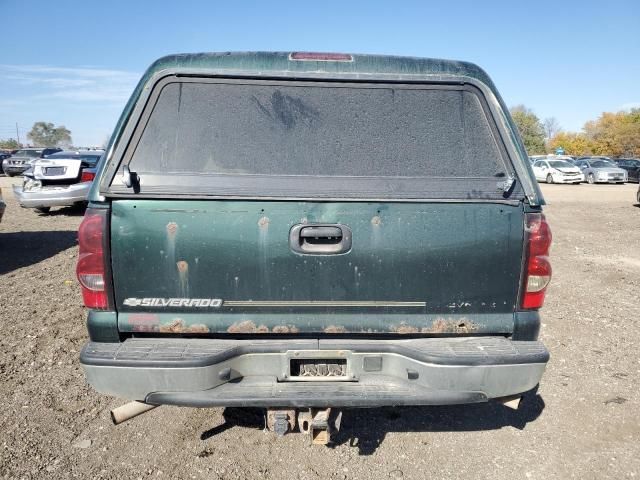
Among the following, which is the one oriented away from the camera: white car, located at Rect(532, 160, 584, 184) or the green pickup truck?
the green pickup truck

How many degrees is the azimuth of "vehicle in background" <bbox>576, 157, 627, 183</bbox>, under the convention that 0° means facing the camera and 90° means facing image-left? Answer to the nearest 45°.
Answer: approximately 315°

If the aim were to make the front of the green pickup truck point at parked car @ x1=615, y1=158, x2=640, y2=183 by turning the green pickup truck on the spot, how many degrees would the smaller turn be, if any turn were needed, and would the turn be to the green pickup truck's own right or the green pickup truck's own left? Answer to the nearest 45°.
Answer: approximately 45° to the green pickup truck's own right

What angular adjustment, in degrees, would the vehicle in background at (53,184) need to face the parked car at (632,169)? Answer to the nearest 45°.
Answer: approximately 45° to its right

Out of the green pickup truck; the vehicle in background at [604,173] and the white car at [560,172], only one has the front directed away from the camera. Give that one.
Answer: the green pickup truck

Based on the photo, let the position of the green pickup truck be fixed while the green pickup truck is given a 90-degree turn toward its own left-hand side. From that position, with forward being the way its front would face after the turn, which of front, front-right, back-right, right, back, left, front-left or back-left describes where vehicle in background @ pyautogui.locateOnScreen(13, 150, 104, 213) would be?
front-right

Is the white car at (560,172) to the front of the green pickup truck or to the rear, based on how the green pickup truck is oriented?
to the front

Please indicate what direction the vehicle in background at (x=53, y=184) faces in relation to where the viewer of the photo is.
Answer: facing away from the viewer and to the right of the viewer

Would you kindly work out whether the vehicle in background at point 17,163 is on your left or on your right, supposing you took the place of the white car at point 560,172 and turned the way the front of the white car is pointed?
on your right

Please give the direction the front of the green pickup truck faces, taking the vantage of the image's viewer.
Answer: facing away from the viewer

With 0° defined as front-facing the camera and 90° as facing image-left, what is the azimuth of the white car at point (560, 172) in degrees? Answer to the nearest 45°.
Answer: approximately 315°

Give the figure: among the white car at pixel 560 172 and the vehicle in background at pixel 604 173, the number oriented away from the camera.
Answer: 0
